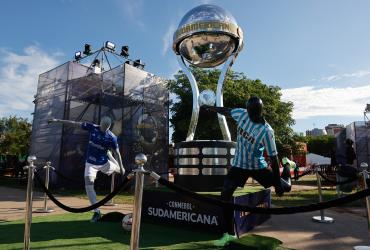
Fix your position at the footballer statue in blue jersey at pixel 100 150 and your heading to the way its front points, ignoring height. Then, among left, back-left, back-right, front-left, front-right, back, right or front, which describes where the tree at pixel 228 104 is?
back

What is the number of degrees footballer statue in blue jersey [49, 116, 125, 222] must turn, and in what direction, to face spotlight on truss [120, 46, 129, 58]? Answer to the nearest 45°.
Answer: approximately 135° to its right

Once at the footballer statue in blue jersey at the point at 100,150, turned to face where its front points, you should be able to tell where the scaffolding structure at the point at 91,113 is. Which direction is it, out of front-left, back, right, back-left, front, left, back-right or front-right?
back-right

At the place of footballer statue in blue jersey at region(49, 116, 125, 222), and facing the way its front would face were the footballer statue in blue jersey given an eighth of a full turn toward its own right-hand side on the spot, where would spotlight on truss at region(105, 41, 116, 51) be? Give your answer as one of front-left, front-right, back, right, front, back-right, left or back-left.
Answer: right

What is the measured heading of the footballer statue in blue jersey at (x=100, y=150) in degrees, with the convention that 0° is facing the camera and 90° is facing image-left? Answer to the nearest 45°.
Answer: approximately 45°

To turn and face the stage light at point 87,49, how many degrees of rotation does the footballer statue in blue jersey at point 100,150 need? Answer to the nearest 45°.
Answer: approximately 135° to its right

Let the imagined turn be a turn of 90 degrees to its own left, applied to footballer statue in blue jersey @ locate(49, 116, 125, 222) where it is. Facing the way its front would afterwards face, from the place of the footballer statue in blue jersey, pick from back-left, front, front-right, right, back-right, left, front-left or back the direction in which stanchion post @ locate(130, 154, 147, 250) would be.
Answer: front-right
